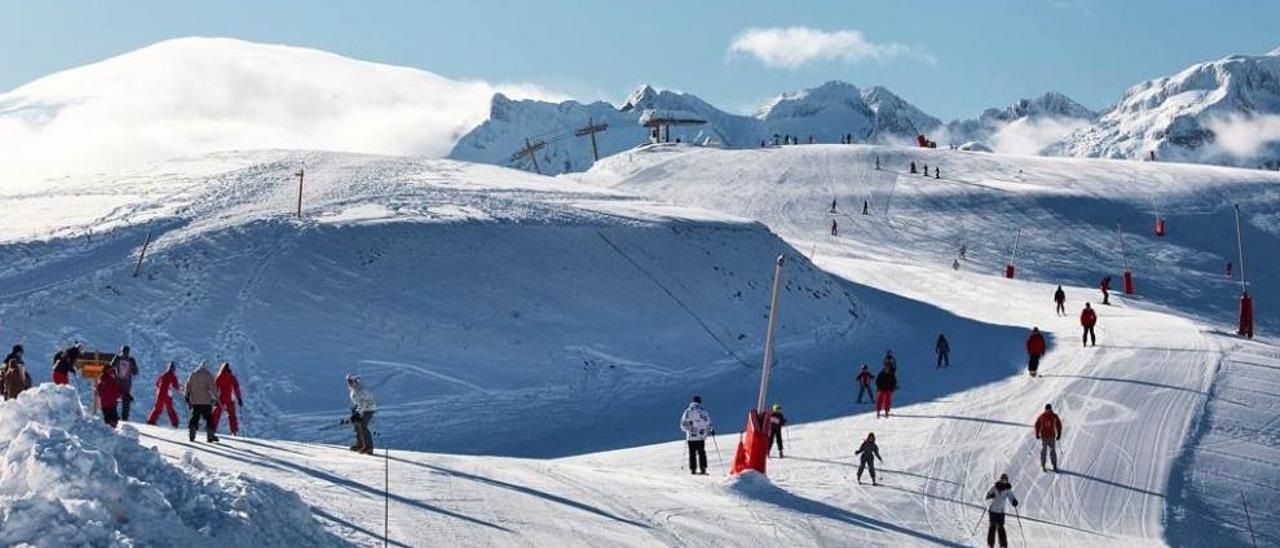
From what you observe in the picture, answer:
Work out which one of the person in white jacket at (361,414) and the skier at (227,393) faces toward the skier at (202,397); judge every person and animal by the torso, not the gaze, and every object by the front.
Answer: the person in white jacket

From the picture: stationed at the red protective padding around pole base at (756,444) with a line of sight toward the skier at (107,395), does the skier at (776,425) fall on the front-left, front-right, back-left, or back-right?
back-right

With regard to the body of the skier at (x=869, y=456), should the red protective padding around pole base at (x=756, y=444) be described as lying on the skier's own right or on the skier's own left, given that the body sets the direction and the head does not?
on the skier's own right

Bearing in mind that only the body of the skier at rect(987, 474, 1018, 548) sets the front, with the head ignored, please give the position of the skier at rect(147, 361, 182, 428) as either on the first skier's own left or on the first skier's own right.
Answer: on the first skier's own right

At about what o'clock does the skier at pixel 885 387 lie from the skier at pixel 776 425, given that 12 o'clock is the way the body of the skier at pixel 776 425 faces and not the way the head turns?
the skier at pixel 885 387 is roughly at 7 o'clock from the skier at pixel 776 425.

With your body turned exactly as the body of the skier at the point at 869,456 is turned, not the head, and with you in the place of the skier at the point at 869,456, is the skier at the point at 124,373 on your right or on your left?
on your right

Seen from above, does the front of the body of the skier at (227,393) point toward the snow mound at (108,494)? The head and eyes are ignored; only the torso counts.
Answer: no

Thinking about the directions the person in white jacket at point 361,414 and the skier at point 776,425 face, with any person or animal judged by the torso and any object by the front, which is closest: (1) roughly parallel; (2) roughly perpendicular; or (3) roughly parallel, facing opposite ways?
roughly perpendicular

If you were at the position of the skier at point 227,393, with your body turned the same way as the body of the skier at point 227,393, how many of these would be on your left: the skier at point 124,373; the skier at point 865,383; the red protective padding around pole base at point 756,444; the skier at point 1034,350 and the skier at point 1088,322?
1

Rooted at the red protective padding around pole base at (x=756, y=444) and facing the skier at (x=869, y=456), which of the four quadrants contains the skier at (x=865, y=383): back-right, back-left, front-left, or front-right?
front-left

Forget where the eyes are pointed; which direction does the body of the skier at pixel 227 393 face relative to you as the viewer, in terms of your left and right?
facing away from the viewer

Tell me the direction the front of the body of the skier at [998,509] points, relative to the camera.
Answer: toward the camera

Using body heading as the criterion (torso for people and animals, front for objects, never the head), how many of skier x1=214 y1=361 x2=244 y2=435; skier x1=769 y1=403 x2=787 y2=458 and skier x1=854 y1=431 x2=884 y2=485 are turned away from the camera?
1

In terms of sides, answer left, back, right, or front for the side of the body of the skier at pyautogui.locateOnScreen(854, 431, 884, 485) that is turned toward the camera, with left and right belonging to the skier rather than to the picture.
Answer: front

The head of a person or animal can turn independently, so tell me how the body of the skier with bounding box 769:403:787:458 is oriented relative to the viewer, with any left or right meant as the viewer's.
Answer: facing the viewer
